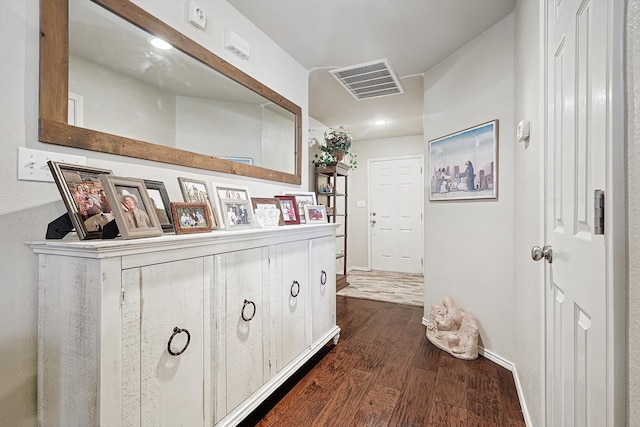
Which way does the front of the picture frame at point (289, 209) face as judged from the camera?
facing the viewer and to the right of the viewer

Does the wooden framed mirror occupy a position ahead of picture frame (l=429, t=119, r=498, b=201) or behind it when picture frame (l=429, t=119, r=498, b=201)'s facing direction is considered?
ahead

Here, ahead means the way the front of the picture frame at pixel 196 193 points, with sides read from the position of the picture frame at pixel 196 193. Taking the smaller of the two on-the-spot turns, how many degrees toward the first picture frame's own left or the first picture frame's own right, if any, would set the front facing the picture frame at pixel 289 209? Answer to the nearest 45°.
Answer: approximately 90° to the first picture frame's own left

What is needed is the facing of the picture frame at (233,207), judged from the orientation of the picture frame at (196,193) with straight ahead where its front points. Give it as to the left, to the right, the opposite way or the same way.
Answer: the same way

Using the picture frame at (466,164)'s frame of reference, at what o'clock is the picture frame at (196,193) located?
the picture frame at (196,193) is roughly at 12 o'clock from the picture frame at (466,164).

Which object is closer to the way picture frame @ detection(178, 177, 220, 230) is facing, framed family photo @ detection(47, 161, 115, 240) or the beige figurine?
the beige figurine

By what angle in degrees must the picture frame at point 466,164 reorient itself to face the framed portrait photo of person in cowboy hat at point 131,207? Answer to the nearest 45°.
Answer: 0° — it already faces it

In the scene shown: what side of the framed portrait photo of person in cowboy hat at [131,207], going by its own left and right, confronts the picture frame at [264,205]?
left

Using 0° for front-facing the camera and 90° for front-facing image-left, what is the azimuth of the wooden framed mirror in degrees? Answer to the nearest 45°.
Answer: approximately 315°

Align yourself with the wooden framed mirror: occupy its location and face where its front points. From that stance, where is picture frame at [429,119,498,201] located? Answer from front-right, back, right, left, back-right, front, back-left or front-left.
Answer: front-left

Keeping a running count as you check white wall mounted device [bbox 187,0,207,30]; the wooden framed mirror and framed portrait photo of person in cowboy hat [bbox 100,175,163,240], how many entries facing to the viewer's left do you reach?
0

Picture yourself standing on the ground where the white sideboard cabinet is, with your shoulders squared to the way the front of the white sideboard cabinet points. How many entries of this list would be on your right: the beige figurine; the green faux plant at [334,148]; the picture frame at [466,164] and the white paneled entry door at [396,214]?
0

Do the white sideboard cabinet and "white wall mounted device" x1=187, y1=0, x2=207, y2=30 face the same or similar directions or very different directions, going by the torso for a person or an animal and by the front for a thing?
same or similar directions

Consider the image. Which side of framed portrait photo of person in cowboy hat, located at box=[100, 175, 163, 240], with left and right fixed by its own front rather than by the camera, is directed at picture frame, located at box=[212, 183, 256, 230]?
left

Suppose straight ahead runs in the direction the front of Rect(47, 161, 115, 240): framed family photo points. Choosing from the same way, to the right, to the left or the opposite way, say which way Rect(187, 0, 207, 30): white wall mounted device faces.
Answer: the same way
